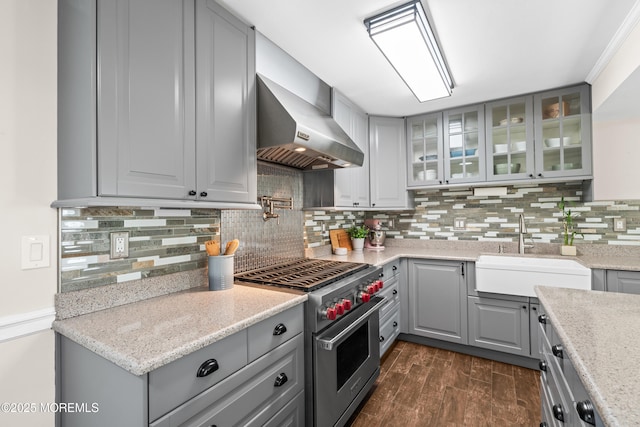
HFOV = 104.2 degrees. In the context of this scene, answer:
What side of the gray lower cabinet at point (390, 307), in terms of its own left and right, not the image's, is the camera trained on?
right

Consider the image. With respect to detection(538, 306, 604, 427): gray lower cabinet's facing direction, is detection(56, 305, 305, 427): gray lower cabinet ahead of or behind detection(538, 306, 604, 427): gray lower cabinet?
ahead

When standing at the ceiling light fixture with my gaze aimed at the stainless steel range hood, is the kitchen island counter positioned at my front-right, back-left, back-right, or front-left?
back-left

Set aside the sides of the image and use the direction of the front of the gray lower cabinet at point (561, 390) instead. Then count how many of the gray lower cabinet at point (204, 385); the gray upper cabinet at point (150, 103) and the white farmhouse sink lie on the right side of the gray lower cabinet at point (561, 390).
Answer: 1

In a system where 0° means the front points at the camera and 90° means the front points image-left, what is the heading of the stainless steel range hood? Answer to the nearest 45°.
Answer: approximately 315°

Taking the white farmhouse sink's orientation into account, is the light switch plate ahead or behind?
ahead

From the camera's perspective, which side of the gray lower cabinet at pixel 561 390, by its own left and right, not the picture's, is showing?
left

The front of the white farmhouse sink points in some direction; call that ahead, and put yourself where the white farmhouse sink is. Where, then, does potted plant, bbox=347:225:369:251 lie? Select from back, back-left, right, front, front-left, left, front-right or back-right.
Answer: right

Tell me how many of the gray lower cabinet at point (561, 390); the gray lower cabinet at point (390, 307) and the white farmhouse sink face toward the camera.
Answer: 1

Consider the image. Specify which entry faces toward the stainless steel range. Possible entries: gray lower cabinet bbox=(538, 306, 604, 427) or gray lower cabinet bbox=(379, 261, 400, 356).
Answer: gray lower cabinet bbox=(538, 306, 604, 427)

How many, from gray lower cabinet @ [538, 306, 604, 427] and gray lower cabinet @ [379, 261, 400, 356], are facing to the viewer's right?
1

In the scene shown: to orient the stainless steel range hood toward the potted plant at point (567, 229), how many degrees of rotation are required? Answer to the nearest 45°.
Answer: approximately 45° to its left

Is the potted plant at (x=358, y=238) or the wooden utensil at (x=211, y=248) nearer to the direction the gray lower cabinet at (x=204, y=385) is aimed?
the potted plant
